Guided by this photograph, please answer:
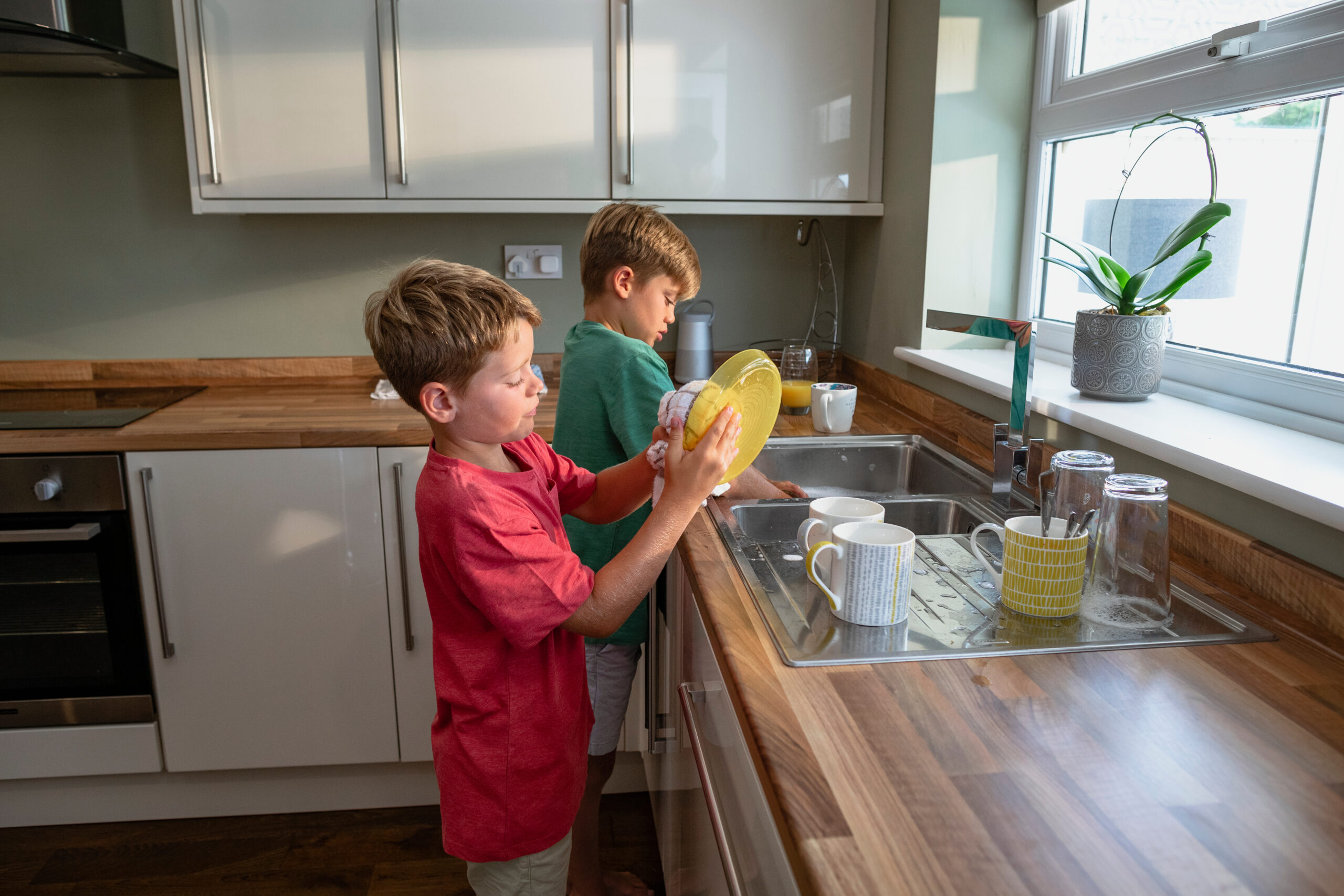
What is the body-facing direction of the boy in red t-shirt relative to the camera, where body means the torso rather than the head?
to the viewer's right

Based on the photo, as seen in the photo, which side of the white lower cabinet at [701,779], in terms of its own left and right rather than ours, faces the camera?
left

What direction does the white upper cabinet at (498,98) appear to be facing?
toward the camera

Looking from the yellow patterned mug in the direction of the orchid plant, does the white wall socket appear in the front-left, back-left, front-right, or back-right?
front-left

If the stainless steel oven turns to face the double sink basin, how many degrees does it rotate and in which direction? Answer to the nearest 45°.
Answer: approximately 45° to its left

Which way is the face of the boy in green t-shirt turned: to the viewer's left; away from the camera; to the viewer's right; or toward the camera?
to the viewer's right

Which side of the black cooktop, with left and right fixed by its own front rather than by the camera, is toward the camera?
front

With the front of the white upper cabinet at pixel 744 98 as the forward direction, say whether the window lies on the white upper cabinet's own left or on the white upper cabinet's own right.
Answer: on the white upper cabinet's own left

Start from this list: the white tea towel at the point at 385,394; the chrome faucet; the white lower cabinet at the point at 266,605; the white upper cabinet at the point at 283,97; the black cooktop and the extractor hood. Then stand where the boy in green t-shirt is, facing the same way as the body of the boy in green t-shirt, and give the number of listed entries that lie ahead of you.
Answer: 1

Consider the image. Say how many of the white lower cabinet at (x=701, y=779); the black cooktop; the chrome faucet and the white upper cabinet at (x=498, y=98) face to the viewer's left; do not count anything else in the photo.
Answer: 2

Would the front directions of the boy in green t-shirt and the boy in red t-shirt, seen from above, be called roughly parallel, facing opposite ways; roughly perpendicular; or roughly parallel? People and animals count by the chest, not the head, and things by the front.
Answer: roughly parallel

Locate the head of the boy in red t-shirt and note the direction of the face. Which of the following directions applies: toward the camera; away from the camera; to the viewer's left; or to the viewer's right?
to the viewer's right

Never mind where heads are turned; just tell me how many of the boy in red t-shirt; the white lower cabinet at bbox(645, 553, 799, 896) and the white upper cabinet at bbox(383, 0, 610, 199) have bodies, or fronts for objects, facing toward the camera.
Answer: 1

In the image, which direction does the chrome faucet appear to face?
to the viewer's left

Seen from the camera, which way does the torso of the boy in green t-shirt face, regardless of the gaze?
to the viewer's right

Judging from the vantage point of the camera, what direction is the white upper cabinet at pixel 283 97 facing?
facing the viewer
